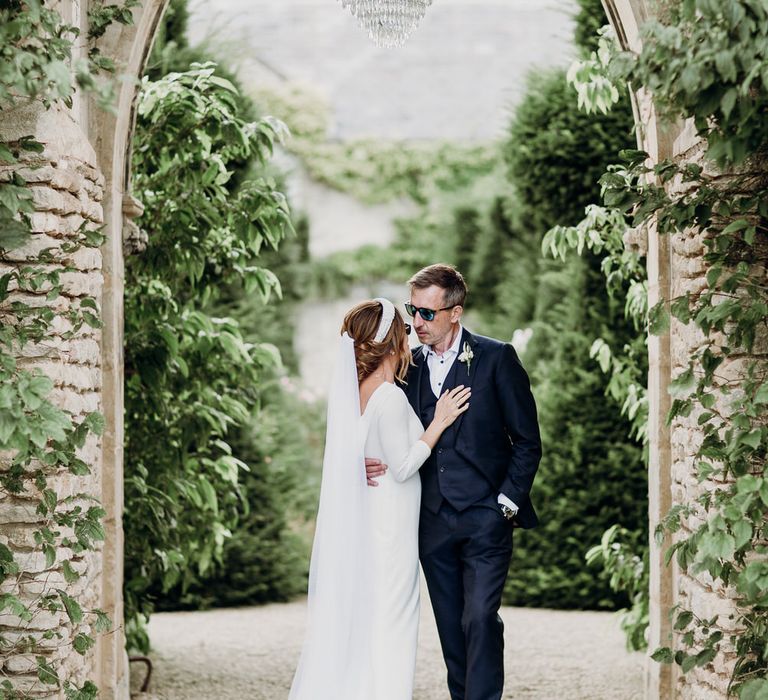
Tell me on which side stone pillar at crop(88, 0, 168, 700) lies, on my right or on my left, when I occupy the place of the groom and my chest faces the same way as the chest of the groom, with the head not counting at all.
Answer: on my right

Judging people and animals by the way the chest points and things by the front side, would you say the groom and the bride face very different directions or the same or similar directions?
very different directions

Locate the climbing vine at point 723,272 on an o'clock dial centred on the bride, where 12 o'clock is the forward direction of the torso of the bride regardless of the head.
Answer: The climbing vine is roughly at 3 o'clock from the bride.

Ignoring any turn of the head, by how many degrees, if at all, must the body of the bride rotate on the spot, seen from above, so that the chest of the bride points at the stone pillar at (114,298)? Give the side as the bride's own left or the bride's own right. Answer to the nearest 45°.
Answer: approximately 135° to the bride's own left

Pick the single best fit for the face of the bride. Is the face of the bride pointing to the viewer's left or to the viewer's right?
to the viewer's right

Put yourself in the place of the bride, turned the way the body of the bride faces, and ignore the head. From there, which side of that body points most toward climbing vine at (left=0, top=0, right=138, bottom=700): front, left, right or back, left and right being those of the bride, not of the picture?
back

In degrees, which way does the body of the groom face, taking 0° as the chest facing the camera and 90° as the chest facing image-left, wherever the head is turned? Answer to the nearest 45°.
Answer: approximately 45°

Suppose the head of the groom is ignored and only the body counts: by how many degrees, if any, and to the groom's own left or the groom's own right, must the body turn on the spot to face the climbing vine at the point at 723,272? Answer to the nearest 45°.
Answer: approximately 90° to the groom's own left

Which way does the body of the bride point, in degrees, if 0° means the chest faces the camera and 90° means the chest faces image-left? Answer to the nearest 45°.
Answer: approximately 225°
